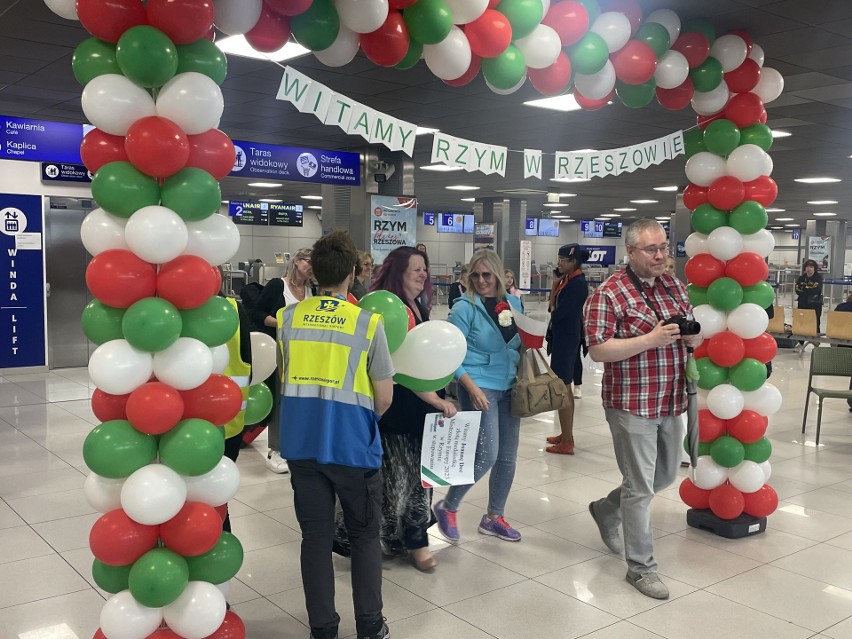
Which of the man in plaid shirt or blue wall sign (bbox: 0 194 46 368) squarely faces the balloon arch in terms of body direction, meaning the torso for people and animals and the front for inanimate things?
the blue wall sign

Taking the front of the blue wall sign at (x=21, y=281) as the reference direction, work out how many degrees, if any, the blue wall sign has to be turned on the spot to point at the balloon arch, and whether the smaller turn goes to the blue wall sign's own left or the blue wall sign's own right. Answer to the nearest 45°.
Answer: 0° — it already faces it

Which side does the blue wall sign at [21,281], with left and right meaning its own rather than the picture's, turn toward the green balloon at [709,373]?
front

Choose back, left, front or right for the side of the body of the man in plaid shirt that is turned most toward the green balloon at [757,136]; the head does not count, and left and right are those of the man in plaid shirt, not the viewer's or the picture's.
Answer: left

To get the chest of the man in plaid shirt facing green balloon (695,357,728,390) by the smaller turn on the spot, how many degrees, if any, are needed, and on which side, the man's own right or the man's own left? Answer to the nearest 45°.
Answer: approximately 135° to the man's own left

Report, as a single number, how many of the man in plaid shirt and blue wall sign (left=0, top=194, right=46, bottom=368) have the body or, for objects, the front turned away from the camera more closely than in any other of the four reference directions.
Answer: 0

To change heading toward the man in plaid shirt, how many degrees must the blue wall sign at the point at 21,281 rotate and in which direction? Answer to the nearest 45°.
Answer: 0° — it already faces them

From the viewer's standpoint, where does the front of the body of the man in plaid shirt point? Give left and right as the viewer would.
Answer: facing the viewer and to the right of the viewer

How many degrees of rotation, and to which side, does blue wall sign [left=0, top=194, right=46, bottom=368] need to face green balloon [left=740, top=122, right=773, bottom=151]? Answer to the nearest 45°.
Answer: approximately 45° to its left

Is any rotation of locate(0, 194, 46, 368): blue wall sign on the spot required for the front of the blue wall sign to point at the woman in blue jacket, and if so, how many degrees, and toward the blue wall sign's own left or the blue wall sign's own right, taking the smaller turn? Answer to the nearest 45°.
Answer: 0° — it already faces them
